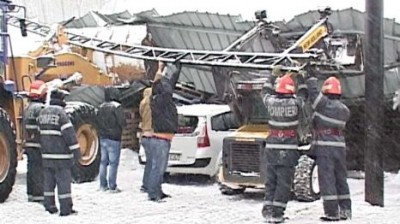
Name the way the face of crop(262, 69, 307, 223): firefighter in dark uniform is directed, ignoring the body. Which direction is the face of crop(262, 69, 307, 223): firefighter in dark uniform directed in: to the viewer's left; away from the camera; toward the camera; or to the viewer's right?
away from the camera

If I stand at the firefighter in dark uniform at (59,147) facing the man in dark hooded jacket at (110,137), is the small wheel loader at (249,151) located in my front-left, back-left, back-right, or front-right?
front-right

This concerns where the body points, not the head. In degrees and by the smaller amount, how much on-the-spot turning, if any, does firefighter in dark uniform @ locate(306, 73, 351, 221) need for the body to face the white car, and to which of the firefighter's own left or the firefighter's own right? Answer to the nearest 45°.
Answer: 0° — they already face it

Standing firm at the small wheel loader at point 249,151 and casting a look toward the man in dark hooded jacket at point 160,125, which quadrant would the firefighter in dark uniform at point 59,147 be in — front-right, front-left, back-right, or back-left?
front-left

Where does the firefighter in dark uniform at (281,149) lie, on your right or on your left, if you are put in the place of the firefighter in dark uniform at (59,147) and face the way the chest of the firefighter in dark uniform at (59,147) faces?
on your right

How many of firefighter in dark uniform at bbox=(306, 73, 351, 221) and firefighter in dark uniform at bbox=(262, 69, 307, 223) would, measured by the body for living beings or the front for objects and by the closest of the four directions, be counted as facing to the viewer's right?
0

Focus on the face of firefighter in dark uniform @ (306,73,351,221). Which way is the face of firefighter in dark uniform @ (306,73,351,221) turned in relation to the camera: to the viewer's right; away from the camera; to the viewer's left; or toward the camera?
away from the camera

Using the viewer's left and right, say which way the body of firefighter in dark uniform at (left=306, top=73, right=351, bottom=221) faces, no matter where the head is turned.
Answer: facing away from the viewer and to the left of the viewer

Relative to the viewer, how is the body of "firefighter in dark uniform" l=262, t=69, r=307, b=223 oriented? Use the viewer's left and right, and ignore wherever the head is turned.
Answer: facing away from the viewer

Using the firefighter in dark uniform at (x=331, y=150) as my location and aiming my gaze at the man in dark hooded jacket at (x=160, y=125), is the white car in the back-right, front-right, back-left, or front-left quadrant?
front-right

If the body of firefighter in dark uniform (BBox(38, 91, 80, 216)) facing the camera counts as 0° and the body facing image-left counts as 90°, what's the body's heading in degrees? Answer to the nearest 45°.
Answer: approximately 225°
